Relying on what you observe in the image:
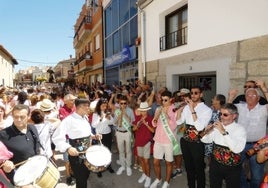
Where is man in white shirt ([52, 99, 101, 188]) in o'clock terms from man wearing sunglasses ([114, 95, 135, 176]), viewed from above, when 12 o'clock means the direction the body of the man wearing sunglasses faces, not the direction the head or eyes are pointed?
The man in white shirt is roughly at 1 o'clock from the man wearing sunglasses.

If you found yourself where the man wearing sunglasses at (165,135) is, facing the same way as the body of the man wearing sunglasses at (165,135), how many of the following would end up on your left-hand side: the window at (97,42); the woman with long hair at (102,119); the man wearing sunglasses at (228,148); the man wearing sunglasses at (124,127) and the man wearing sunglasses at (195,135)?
2

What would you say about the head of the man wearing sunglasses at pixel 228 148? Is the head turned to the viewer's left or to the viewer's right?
to the viewer's left

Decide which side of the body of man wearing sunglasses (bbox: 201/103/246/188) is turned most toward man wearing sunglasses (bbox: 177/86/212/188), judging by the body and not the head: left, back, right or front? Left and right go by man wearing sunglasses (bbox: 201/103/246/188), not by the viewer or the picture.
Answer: right

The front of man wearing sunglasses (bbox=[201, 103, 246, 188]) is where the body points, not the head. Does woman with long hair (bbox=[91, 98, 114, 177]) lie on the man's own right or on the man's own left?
on the man's own right

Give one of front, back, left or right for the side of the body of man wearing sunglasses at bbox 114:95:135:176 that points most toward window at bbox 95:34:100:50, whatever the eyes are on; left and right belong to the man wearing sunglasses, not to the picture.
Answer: back

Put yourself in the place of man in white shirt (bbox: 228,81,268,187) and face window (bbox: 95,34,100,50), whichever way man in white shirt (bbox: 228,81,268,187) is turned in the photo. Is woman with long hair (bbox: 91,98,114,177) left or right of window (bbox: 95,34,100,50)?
left

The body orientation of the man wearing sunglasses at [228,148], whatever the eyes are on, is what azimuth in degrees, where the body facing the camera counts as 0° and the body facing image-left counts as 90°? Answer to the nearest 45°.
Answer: approximately 45°
